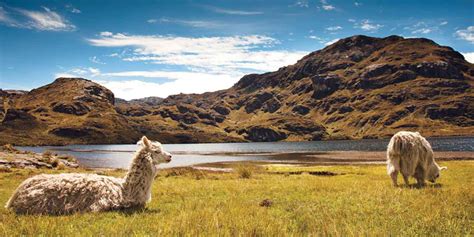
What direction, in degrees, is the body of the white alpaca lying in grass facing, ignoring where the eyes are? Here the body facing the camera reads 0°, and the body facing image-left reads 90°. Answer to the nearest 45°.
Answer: approximately 270°

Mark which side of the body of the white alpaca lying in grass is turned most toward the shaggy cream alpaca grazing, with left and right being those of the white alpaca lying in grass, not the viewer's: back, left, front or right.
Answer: front
